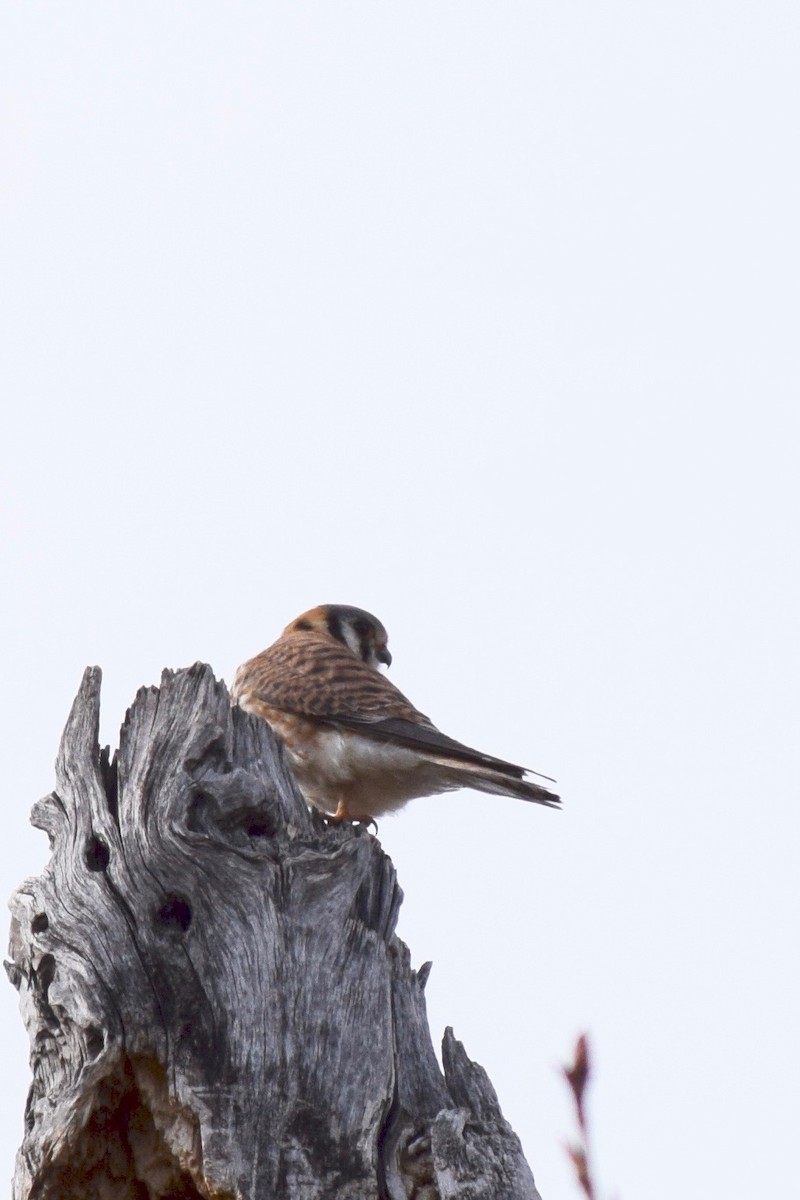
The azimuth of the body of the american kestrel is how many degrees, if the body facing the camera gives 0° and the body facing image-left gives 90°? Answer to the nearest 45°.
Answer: approximately 90°
